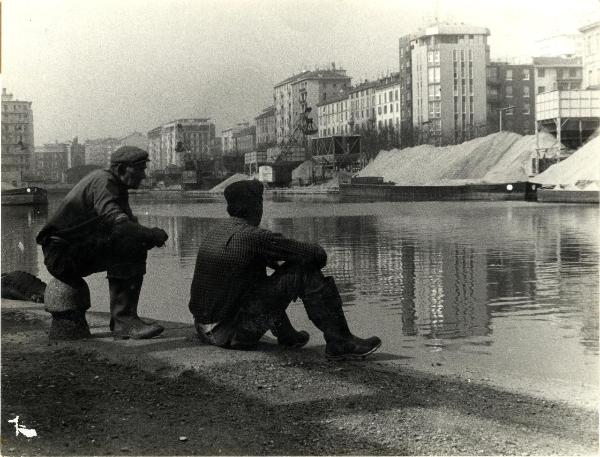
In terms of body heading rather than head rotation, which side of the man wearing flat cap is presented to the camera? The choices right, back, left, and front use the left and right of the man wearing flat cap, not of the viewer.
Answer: right

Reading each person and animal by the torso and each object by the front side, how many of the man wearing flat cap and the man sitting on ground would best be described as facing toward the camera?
0

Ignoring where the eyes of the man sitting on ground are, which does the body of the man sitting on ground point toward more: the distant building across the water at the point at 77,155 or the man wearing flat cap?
the distant building across the water

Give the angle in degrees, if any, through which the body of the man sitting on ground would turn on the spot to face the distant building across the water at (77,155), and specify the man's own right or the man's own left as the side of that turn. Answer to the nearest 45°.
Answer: approximately 45° to the man's own left

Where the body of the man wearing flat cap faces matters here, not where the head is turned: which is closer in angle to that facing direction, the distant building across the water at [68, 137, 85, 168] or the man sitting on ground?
the man sitting on ground

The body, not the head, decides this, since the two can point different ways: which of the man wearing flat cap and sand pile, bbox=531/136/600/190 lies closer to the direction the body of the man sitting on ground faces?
the sand pile

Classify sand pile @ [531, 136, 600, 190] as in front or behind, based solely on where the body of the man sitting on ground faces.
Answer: in front

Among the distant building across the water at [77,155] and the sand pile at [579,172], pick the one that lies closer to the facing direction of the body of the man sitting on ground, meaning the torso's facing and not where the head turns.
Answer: the sand pile

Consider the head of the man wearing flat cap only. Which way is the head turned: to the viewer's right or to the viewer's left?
to the viewer's right

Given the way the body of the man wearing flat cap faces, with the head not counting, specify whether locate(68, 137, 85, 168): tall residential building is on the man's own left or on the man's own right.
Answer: on the man's own left

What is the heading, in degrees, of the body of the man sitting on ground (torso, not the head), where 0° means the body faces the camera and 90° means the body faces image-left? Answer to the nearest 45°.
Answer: approximately 225°

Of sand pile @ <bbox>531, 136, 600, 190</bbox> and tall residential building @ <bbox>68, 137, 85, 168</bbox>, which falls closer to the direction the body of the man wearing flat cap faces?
the sand pile
